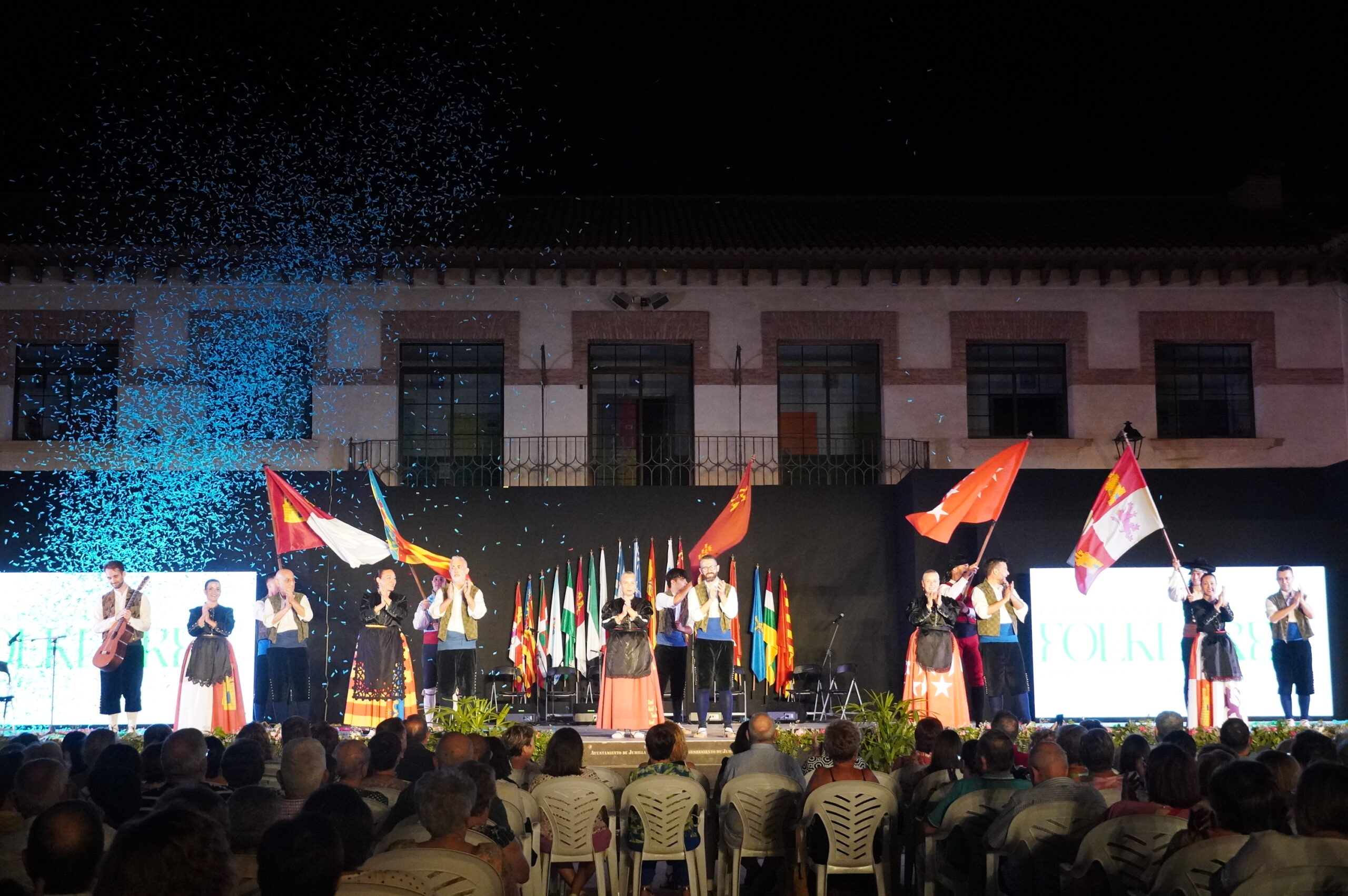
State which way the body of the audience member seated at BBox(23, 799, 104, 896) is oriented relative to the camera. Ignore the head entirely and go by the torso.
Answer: away from the camera

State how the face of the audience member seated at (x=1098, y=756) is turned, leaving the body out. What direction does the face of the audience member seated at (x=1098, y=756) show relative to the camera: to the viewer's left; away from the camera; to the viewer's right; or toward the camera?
away from the camera

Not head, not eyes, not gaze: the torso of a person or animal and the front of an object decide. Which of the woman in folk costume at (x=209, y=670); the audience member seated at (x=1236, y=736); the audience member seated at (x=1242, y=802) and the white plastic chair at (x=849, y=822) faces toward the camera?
the woman in folk costume

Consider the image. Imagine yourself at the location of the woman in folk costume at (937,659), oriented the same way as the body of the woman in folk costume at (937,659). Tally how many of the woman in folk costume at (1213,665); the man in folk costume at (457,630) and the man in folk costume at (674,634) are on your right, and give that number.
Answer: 2

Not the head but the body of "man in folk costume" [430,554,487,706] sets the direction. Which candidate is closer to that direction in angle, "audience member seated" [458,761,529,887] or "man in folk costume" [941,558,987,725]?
the audience member seated

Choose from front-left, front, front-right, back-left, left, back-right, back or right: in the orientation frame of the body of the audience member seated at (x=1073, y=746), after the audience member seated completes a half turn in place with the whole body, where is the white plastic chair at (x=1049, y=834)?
front

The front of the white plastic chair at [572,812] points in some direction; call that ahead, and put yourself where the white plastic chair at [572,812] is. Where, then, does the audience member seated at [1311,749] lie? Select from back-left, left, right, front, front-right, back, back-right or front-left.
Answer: right

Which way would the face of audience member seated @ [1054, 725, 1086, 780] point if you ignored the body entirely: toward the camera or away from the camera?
away from the camera

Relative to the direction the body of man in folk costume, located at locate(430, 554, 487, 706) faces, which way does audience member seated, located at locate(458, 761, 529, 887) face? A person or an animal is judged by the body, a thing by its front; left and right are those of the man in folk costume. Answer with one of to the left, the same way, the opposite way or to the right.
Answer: the opposite way

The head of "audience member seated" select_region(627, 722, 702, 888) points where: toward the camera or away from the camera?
away from the camera

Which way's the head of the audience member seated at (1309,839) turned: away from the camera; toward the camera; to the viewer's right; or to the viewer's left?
away from the camera

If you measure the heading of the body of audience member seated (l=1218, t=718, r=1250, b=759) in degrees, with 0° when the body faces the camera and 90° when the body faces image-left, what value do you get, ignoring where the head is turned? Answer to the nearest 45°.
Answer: approximately 180°

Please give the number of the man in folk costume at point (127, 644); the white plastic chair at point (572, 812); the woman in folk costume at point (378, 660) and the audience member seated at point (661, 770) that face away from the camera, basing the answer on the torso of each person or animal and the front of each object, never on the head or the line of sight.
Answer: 2

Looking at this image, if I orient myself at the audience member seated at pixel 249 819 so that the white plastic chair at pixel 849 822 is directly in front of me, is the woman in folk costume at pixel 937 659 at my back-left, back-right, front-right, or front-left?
front-left

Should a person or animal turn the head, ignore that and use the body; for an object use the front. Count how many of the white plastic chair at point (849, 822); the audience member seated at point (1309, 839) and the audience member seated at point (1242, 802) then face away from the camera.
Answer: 3

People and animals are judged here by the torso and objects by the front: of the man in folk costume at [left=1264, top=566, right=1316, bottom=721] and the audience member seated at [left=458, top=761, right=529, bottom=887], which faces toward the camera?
the man in folk costume

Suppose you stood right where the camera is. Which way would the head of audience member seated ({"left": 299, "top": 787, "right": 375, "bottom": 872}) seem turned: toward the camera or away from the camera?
away from the camera

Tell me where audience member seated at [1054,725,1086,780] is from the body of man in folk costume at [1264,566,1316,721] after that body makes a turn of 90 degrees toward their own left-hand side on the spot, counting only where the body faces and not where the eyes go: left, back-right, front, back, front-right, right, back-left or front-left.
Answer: right

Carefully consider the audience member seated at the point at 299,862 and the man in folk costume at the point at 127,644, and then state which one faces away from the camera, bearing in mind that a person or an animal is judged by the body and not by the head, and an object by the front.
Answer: the audience member seated

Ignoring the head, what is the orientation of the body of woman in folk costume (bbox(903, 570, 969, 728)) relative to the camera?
toward the camera

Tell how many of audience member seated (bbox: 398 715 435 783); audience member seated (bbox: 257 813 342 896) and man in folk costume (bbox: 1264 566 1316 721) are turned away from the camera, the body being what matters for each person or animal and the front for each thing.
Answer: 2

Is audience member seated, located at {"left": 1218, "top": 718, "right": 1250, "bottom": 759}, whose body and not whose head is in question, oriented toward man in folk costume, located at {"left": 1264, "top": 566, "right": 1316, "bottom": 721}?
yes

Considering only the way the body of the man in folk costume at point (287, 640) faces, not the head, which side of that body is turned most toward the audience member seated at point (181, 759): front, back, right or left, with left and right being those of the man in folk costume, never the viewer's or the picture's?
front

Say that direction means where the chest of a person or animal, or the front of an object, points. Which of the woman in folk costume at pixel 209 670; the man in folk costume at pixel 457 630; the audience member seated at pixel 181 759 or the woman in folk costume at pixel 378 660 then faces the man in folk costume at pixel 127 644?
the audience member seated
